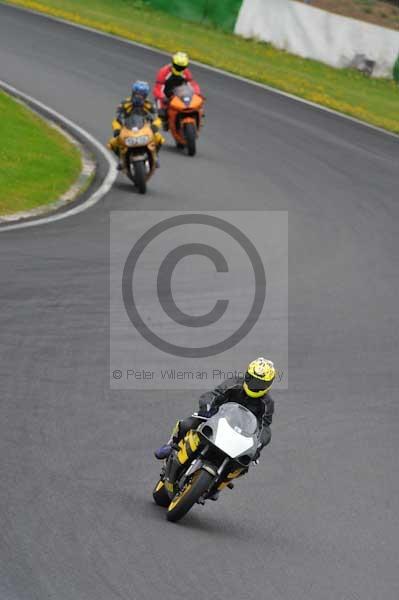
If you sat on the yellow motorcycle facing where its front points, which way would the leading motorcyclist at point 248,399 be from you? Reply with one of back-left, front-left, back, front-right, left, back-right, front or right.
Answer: front

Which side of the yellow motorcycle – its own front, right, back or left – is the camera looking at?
front

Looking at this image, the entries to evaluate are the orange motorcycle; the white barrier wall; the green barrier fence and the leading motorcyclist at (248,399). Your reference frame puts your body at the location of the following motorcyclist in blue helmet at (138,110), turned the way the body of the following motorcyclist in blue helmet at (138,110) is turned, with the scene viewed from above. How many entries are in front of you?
1

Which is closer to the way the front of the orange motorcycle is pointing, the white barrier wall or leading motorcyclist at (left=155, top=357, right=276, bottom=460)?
the leading motorcyclist

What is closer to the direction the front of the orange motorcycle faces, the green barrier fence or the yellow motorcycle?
the yellow motorcycle

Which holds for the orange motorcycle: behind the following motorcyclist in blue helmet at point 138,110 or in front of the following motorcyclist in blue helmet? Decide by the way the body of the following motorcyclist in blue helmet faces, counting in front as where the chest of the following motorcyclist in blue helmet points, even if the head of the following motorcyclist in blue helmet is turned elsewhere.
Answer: behind

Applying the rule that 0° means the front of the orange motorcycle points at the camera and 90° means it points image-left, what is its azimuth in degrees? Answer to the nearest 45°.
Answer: approximately 0°

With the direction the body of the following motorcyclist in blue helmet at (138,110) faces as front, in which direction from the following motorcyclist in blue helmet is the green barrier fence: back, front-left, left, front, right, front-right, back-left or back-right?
back

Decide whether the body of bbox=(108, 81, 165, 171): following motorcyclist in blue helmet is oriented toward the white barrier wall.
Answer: no

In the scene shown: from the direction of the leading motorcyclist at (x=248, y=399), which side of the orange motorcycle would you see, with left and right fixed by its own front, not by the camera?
front

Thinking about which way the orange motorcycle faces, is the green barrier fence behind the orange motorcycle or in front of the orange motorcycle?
behind

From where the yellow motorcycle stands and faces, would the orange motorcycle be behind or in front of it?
behind

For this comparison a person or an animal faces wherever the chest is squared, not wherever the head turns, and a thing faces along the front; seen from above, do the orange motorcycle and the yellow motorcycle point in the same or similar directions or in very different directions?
same or similar directions

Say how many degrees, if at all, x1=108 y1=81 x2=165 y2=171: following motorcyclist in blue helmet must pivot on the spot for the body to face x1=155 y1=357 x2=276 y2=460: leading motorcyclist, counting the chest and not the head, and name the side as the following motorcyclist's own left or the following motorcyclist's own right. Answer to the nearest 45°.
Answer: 0° — they already face them

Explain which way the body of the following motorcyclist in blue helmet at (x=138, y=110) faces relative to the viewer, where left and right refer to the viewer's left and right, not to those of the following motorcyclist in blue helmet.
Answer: facing the viewer

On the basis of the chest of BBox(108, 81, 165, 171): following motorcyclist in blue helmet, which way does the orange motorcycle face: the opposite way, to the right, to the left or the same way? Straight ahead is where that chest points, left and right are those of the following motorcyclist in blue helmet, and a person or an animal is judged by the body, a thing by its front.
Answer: the same way
